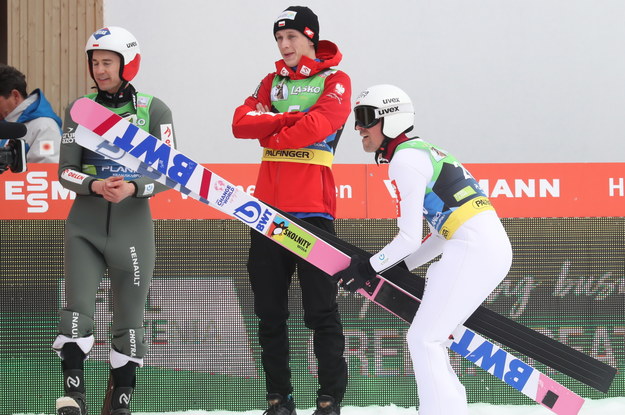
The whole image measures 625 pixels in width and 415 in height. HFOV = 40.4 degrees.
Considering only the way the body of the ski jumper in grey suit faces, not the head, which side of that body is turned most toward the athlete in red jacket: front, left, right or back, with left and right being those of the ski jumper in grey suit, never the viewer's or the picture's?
left

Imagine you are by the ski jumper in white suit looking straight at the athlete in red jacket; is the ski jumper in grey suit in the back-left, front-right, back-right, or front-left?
front-left

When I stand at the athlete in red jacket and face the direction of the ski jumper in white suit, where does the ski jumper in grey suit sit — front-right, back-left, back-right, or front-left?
back-right

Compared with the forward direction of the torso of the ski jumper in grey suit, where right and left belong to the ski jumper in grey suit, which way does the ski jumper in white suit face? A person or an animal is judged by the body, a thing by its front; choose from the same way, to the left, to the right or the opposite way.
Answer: to the right

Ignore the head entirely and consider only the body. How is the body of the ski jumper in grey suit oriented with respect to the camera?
toward the camera

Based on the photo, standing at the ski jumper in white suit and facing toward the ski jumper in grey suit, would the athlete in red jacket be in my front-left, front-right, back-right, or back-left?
front-right

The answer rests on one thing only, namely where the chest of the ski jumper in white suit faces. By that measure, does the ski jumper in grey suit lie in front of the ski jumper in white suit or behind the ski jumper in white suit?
in front

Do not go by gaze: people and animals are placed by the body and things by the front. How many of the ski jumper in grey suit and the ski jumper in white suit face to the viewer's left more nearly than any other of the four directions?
1

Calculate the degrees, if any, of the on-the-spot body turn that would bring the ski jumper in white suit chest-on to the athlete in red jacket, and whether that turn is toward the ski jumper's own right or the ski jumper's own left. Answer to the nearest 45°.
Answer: approximately 45° to the ski jumper's own right

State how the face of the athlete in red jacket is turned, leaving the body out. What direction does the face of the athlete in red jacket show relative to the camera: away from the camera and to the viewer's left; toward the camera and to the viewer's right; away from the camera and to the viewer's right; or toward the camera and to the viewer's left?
toward the camera and to the viewer's left

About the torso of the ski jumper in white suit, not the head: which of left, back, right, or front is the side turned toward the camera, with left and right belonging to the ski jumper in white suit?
left
